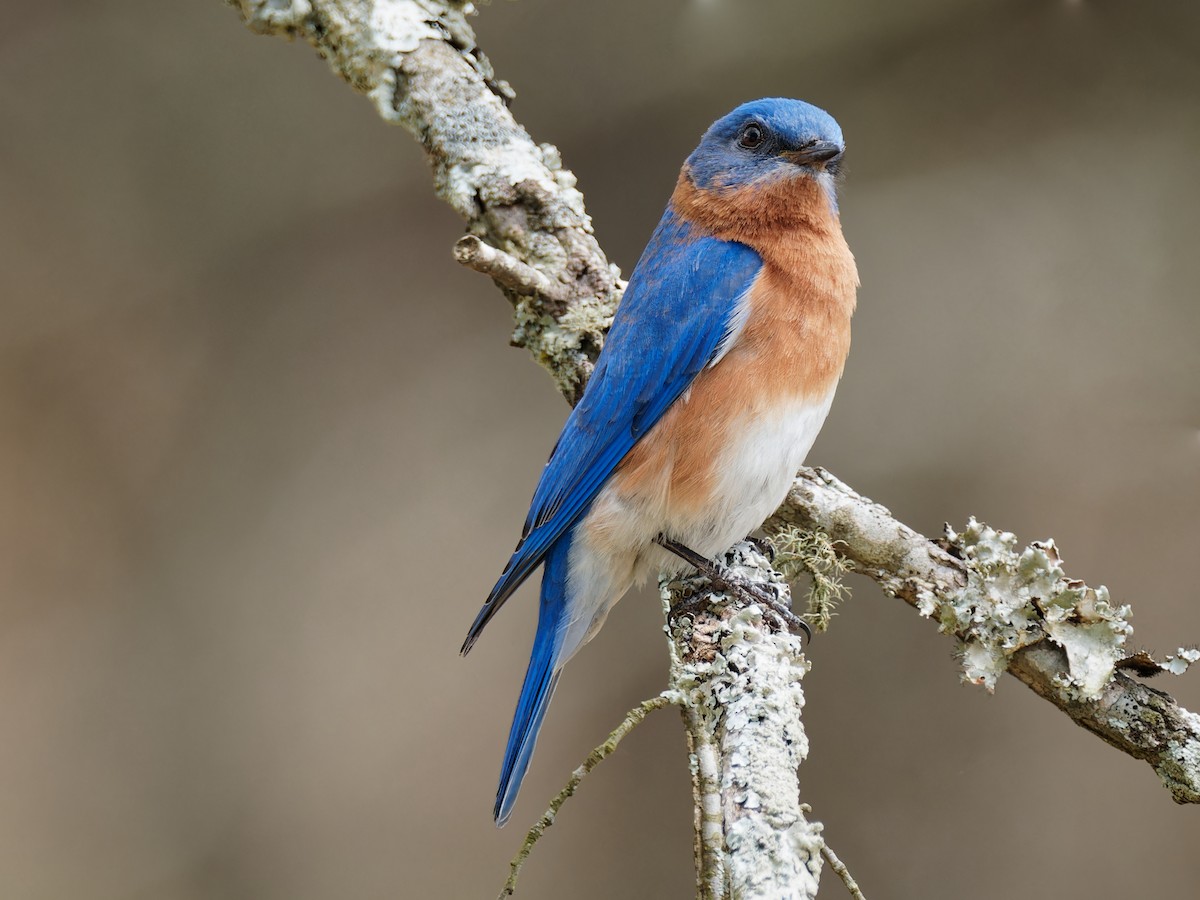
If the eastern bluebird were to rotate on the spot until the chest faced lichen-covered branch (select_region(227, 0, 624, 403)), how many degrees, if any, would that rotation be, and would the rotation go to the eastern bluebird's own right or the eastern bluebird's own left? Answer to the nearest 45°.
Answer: approximately 135° to the eastern bluebird's own right
